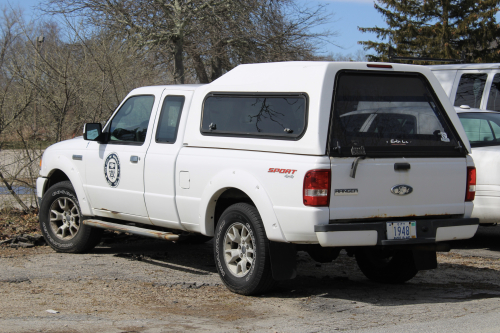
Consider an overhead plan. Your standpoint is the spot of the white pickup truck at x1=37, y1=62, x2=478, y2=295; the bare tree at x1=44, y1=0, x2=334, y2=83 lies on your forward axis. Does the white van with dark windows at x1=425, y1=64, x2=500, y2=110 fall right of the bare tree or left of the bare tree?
right

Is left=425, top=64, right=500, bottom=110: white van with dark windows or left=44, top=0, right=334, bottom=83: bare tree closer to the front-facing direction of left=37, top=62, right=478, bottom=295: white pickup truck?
the bare tree

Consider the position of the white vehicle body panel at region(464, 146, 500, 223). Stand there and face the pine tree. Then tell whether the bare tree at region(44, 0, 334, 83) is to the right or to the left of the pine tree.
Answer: left

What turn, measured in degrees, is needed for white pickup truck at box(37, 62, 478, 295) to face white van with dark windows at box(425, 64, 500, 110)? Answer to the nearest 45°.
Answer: approximately 90° to its right

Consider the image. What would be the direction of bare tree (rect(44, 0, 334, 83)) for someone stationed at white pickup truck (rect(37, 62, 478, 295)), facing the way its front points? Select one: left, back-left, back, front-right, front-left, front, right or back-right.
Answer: front-right

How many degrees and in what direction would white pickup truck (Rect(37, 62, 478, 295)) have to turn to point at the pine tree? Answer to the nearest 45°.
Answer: approximately 45° to its right

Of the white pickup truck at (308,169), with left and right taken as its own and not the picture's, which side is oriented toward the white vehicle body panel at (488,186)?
right

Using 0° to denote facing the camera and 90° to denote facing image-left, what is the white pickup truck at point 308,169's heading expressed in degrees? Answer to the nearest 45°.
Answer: approximately 135°
